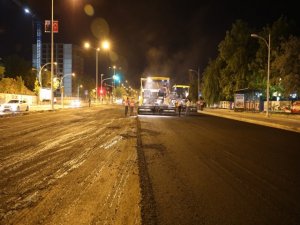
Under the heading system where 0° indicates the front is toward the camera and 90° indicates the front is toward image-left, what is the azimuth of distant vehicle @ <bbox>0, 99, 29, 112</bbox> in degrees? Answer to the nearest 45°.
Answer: approximately 45°

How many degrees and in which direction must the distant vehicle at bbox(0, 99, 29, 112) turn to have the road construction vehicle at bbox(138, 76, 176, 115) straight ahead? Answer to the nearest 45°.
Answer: approximately 90° to its left

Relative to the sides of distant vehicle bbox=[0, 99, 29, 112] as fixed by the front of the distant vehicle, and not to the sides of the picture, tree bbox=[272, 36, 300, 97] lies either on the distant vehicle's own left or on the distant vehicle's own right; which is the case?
on the distant vehicle's own left
